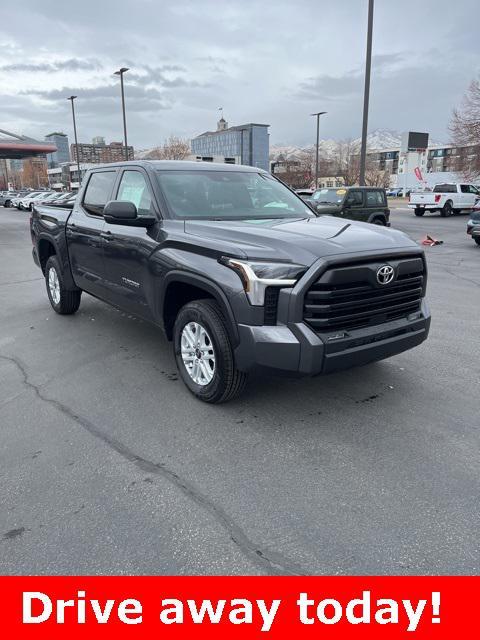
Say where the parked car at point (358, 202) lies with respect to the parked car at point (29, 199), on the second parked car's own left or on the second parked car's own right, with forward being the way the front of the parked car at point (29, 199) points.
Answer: on the second parked car's own left

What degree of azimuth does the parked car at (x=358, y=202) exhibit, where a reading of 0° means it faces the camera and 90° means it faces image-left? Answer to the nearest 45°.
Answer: approximately 45°

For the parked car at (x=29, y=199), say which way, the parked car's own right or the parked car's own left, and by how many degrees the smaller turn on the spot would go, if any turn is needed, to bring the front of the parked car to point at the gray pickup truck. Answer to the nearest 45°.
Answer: approximately 45° to the parked car's own left

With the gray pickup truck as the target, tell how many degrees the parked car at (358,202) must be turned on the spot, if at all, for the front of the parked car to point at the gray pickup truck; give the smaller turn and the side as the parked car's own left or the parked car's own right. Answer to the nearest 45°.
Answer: approximately 45° to the parked car's own left

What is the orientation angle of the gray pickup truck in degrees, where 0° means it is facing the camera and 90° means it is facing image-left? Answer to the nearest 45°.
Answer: approximately 315°

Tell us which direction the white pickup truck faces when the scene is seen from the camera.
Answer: facing away from the viewer and to the right of the viewer
